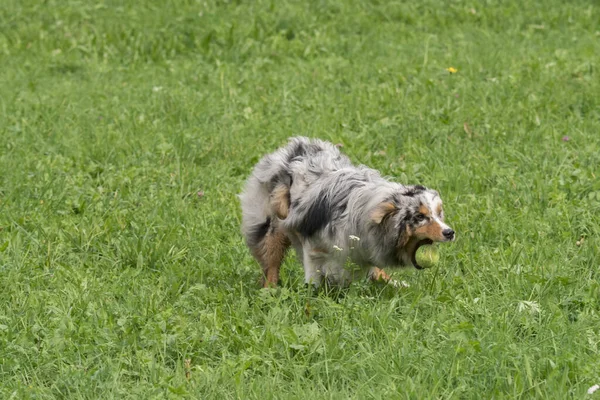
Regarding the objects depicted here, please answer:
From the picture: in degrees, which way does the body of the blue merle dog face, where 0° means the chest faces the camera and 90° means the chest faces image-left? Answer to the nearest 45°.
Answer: approximately 270°

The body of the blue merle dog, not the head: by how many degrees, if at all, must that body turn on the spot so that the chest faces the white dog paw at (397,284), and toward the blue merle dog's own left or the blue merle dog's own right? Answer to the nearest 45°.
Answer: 0° — it already faces it
